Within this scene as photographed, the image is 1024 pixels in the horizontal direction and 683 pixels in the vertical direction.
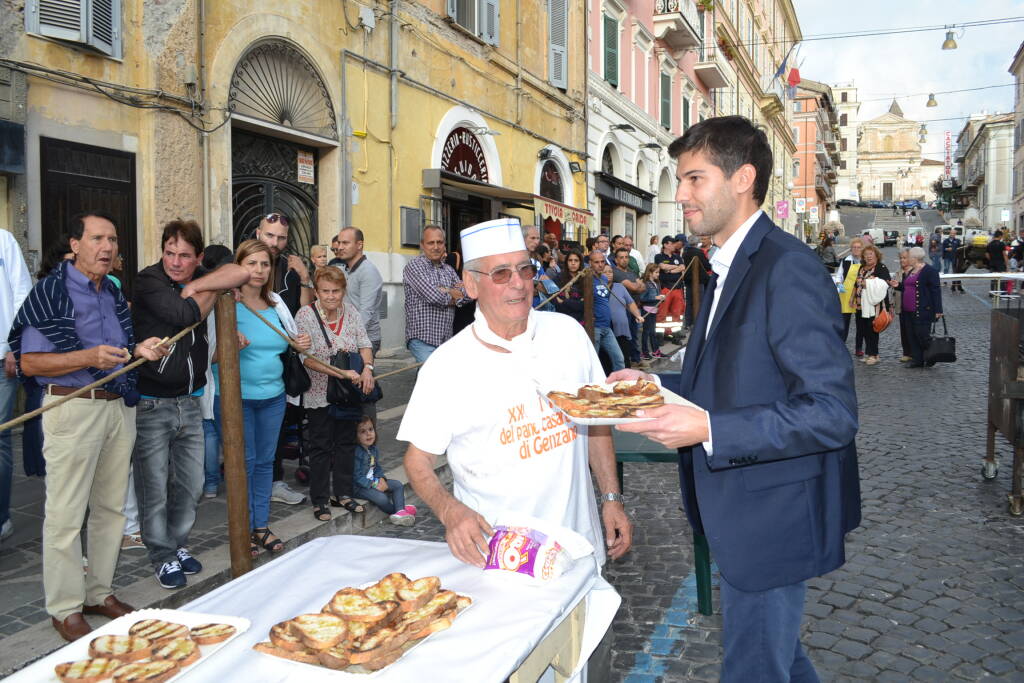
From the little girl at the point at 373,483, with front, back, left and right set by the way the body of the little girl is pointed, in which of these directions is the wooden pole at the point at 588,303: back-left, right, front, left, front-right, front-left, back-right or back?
left

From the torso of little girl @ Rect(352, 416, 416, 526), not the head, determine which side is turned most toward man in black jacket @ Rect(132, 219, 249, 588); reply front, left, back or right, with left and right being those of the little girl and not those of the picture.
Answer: right

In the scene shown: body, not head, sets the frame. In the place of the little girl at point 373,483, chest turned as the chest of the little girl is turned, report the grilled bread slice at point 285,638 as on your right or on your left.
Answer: on your right

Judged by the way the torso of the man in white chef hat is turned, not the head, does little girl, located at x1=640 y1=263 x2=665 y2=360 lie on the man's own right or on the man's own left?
on the man's own left

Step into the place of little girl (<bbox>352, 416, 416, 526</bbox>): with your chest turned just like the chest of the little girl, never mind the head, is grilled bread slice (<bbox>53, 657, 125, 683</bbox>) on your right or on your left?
on your right

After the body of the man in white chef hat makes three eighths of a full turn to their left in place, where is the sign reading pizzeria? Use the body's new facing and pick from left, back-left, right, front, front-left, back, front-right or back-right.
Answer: front
